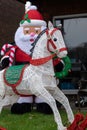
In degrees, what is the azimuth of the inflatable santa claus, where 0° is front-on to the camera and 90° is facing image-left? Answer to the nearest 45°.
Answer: approximately 0°

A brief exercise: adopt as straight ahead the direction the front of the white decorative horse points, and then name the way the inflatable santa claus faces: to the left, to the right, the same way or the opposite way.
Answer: to the right

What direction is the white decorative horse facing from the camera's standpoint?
to the viewer's right

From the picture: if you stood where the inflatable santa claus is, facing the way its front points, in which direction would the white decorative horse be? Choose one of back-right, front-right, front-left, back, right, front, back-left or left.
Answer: front

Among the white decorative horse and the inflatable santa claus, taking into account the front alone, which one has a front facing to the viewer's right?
the white decorative horse

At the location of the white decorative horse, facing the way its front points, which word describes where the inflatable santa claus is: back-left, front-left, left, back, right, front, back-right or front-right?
left

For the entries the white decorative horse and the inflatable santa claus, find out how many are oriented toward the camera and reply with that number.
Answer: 1
